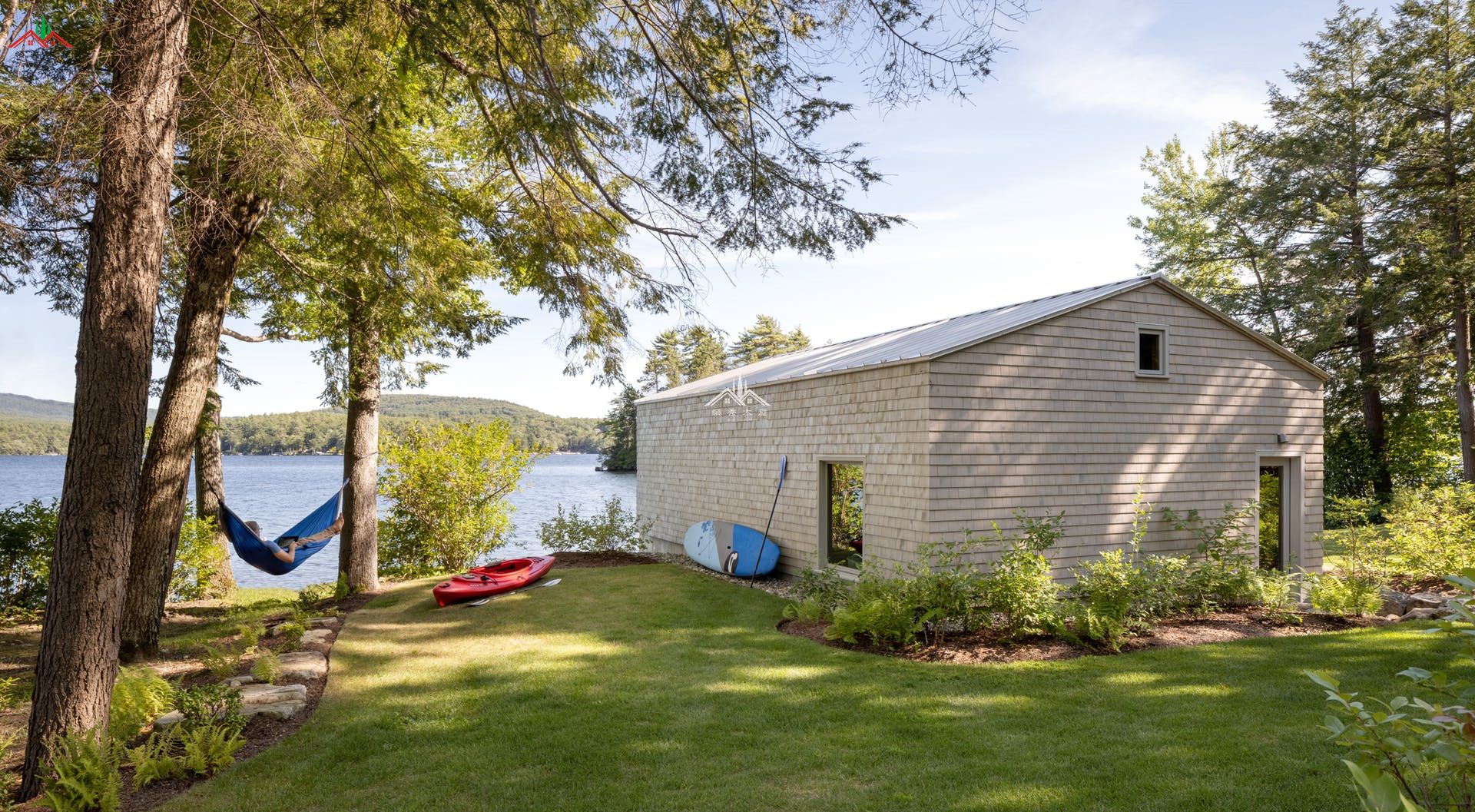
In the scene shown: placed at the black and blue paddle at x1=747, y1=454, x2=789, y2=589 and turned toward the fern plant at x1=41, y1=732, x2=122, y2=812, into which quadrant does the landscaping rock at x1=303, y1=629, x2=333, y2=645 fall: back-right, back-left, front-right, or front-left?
front-right

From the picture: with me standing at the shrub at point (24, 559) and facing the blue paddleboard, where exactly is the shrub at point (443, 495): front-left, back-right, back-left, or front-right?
front-left
